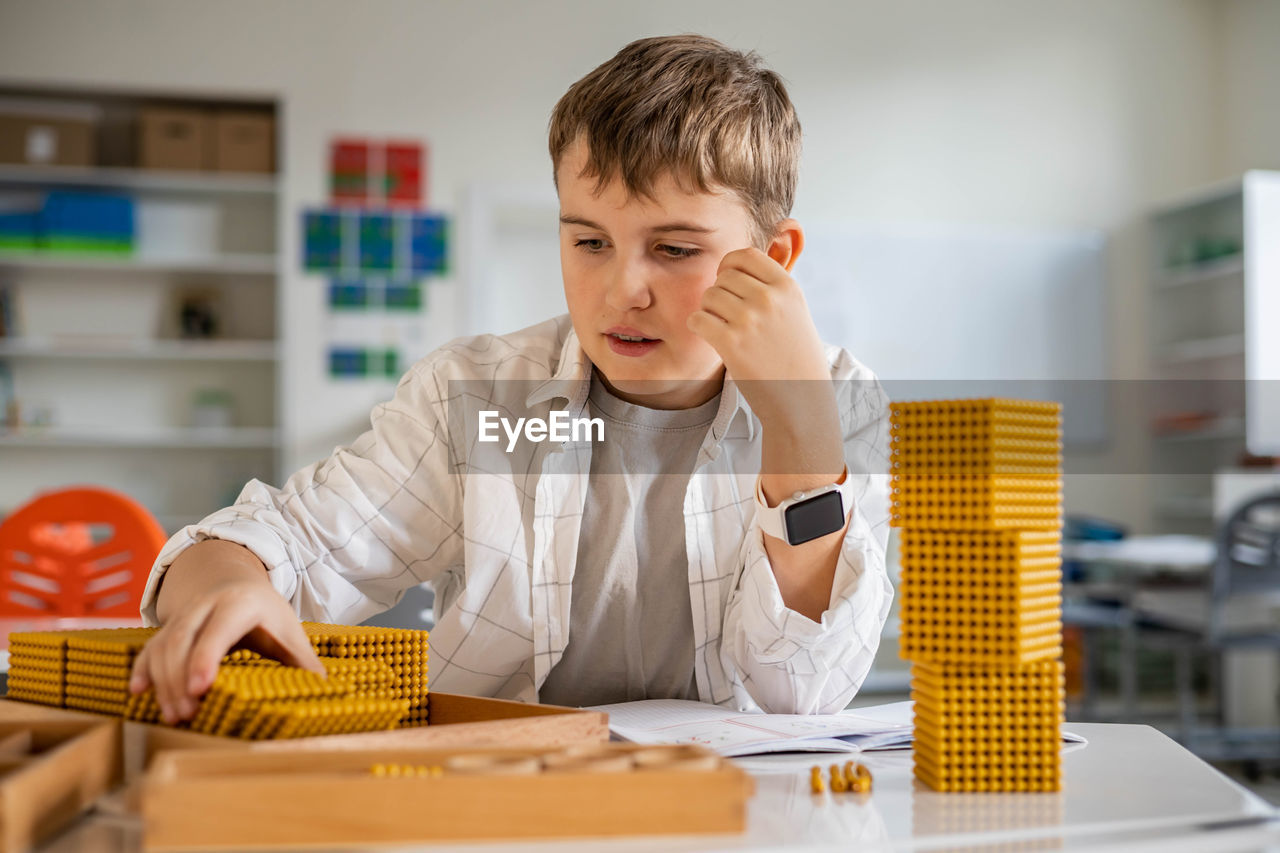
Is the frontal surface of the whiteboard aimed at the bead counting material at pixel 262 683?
yes

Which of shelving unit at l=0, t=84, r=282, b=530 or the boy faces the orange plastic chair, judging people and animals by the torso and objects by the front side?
the shelving unit

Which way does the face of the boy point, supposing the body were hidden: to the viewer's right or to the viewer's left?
to the viewer's left

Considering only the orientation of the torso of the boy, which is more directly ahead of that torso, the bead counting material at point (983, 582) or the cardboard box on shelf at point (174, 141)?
the bead counting material

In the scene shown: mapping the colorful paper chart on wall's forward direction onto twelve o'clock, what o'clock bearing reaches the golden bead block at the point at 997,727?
The golden bead block is roughly at 12 o'clock from the colorful paper chart on wall.
